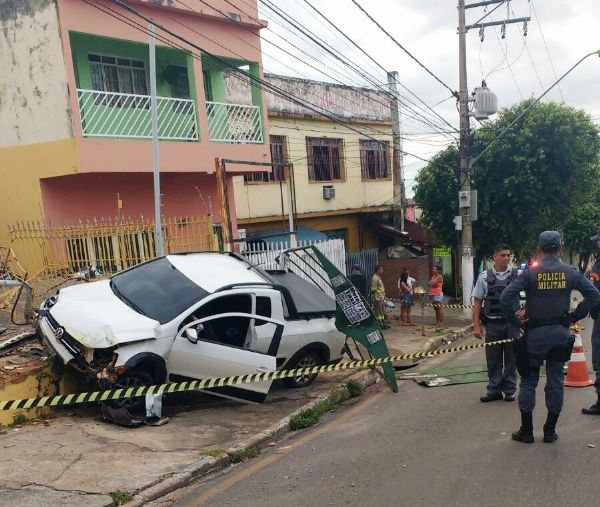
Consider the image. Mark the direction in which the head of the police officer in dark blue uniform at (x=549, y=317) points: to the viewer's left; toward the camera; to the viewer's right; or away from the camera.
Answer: away from the camera

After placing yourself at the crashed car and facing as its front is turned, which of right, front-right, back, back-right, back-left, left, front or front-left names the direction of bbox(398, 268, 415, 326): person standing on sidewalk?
back

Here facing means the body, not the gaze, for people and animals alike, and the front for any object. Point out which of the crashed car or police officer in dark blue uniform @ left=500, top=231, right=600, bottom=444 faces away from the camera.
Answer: the police officer in dark blue uniform

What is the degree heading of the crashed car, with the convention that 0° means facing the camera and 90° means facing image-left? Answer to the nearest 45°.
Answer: approximately 45°

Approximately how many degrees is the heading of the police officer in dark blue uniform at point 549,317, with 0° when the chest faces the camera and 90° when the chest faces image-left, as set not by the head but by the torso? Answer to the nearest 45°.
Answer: approximately 180°

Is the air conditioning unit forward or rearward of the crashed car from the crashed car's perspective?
rearward

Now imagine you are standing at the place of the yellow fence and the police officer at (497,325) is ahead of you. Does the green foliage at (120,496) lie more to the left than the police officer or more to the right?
right

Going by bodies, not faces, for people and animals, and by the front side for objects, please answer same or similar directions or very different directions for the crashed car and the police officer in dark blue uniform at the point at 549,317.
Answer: very different directions
